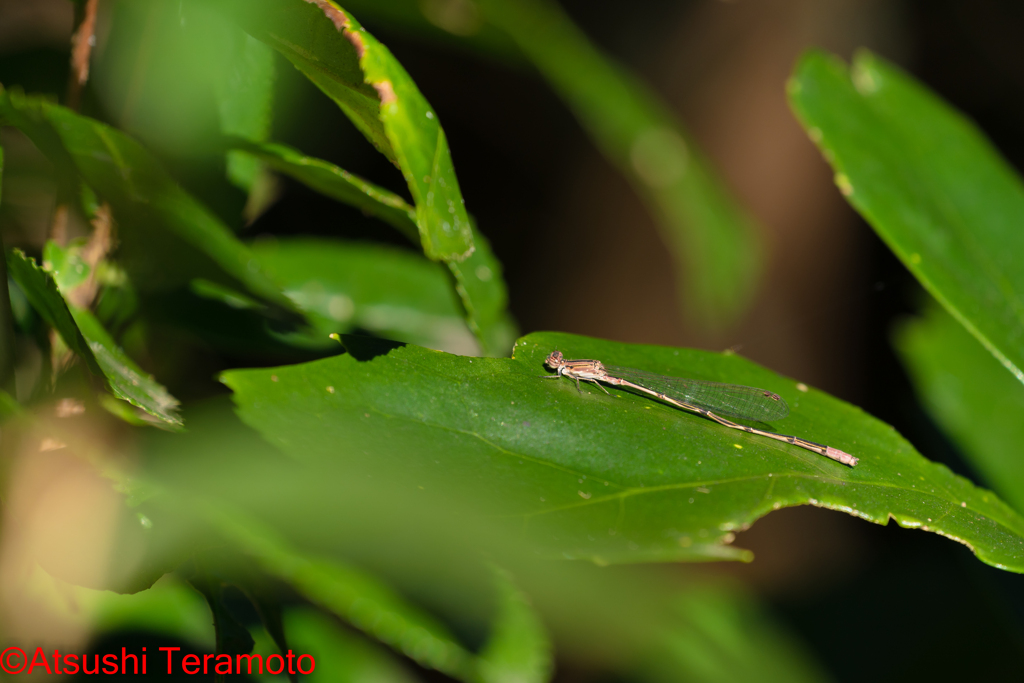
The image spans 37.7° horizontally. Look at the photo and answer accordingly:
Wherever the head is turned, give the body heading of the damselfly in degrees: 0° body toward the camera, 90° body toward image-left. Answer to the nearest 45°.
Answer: approximately 90°

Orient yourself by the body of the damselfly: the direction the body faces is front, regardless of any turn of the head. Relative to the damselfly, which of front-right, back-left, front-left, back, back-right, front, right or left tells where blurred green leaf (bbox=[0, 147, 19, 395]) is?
front-left
